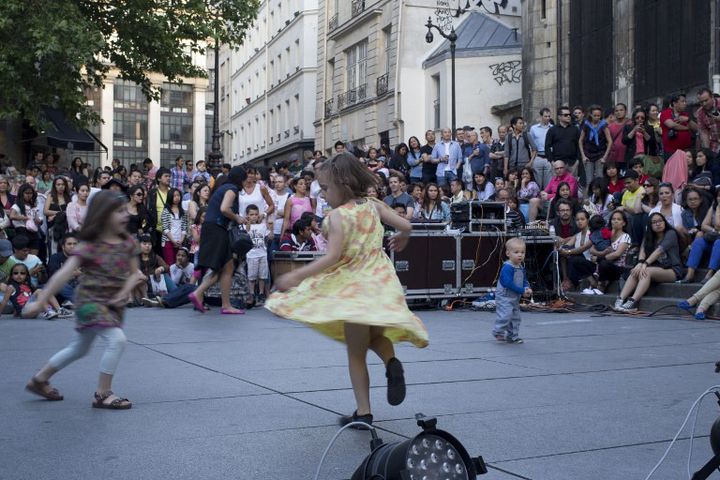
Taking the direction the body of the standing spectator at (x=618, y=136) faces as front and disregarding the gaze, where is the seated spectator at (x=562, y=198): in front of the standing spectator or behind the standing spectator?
in front

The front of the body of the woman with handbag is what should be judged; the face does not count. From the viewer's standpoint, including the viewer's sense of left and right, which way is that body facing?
facing to the right of the viewer

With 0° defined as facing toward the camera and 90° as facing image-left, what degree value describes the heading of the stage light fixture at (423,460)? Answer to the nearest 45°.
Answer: approximately 315°

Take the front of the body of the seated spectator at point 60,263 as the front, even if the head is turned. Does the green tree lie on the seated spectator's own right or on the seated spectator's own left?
on the seated spectator's own left

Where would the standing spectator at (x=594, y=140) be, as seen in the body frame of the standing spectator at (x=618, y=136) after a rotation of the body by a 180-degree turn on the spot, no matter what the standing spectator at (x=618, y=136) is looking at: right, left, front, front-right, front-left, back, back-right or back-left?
left

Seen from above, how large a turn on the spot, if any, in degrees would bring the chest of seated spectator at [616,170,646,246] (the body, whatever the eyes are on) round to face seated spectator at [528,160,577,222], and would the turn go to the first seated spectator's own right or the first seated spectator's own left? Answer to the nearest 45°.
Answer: approximately 90° to the first seated spectator's own right

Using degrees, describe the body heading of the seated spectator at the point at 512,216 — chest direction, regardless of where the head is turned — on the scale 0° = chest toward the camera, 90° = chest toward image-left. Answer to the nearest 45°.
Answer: approximately 45°

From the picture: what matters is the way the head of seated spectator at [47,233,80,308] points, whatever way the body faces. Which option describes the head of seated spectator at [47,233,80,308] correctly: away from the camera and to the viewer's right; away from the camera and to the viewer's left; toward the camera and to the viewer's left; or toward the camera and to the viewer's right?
toward the camera and to the viewer's right

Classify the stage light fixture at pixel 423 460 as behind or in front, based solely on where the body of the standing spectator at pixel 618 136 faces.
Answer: in front
